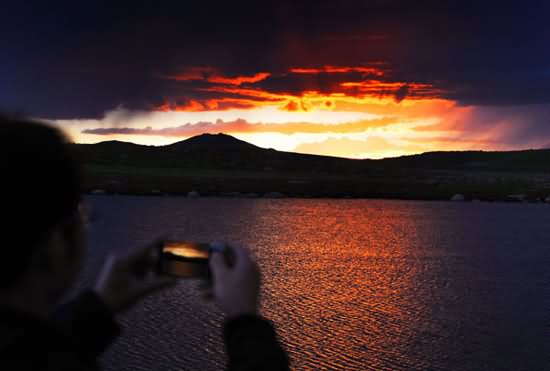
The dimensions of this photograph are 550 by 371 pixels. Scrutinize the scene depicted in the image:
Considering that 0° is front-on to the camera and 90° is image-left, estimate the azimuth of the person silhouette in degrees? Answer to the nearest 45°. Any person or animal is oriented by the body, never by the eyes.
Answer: approximately 225°
